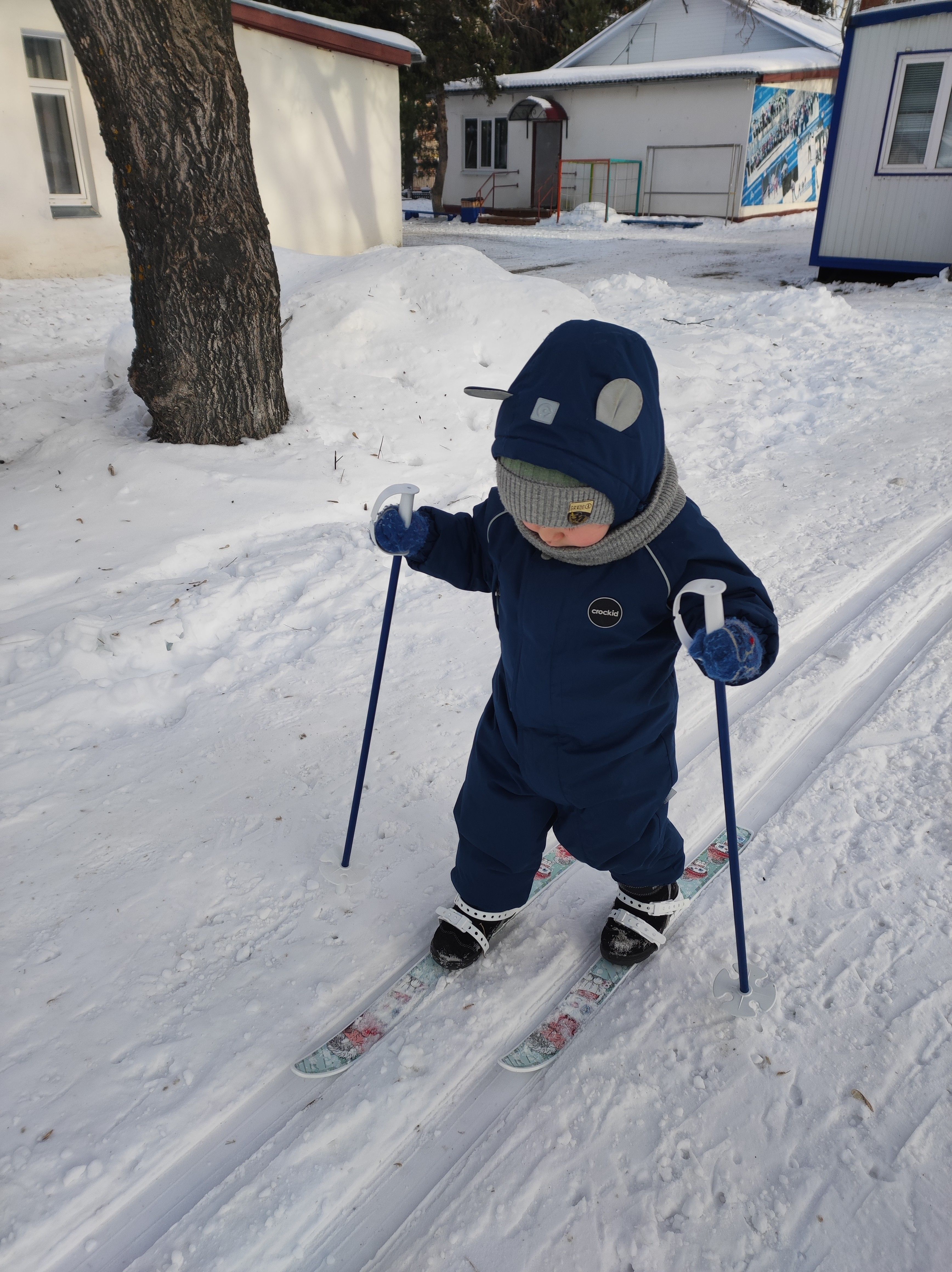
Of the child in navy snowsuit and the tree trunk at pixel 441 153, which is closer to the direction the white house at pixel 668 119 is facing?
the child in navy snowsuit

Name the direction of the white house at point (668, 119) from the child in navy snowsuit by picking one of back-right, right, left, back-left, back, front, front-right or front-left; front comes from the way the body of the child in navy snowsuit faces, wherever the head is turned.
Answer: back-right

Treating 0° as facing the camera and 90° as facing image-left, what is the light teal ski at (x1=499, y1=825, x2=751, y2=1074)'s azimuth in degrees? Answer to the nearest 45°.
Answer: approximately 45°

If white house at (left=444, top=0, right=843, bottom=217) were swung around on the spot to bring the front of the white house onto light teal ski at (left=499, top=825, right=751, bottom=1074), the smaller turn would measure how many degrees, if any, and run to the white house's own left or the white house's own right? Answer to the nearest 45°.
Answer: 0° — it already faces it

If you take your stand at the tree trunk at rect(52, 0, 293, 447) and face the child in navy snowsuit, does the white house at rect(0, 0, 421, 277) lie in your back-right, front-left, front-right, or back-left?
back-left

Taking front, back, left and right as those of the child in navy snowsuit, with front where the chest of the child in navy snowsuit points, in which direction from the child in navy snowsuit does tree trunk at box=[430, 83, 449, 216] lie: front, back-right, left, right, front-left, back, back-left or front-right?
back-right

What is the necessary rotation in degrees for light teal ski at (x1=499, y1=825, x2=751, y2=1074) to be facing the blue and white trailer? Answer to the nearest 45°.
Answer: approximately 135° to its right
